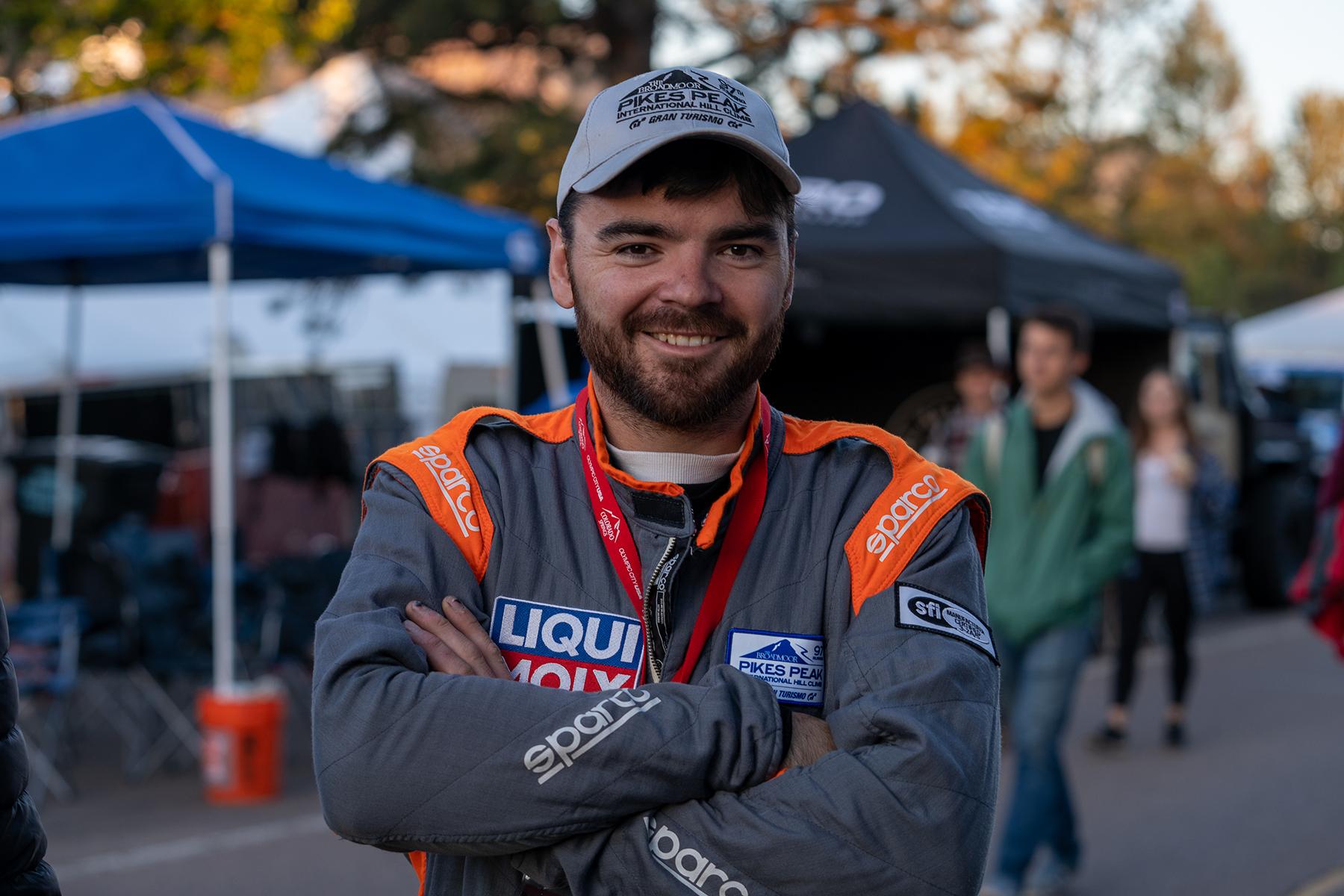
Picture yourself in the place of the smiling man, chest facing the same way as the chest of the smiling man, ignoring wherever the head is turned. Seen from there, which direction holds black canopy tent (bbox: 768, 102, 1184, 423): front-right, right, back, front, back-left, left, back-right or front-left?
back

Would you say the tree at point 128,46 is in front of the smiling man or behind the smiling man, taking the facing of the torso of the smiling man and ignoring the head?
behind

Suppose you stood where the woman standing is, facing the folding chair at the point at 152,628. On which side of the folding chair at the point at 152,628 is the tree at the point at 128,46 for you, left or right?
right

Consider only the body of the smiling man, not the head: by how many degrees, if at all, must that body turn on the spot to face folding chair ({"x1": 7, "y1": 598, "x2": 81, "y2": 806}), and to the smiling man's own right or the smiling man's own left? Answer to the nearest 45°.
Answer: approximately 135° to the smiling man's own right

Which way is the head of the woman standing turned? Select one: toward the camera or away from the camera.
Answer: toward the camera

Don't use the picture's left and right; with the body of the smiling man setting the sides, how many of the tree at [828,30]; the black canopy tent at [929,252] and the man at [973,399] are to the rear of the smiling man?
3

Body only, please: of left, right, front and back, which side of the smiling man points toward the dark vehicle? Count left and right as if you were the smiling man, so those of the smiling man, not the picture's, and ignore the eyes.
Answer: back

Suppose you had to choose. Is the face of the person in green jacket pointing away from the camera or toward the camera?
toward the camera
